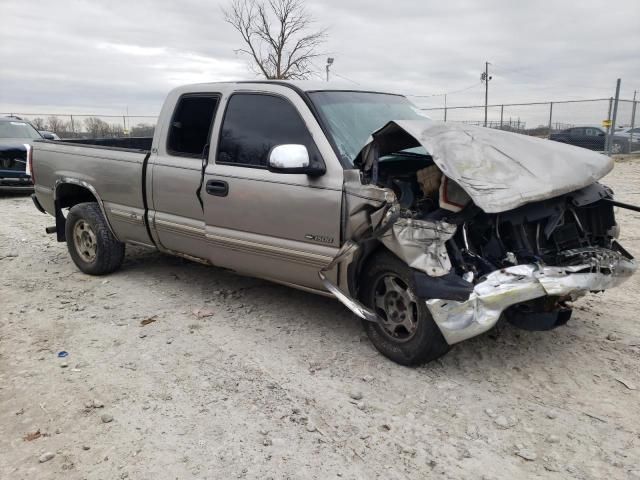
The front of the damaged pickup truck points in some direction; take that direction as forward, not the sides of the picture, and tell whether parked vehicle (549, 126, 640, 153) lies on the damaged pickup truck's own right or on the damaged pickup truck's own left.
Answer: on the damaged pickup truck's own left

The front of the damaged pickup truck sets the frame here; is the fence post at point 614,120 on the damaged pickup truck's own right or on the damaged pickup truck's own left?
on the damaged pickup truck's own left

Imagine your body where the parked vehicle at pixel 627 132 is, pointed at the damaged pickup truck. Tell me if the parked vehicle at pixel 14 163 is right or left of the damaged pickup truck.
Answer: right

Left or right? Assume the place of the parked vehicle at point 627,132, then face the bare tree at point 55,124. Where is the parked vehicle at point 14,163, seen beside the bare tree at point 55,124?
left

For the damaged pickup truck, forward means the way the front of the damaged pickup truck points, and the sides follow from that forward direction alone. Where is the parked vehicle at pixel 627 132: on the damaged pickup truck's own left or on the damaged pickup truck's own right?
on the damaged pickup truck's own left

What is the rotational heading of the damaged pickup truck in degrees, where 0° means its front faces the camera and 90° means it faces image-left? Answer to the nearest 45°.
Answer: approximately 315°

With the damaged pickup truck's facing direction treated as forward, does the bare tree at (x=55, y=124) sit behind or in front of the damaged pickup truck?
behind
